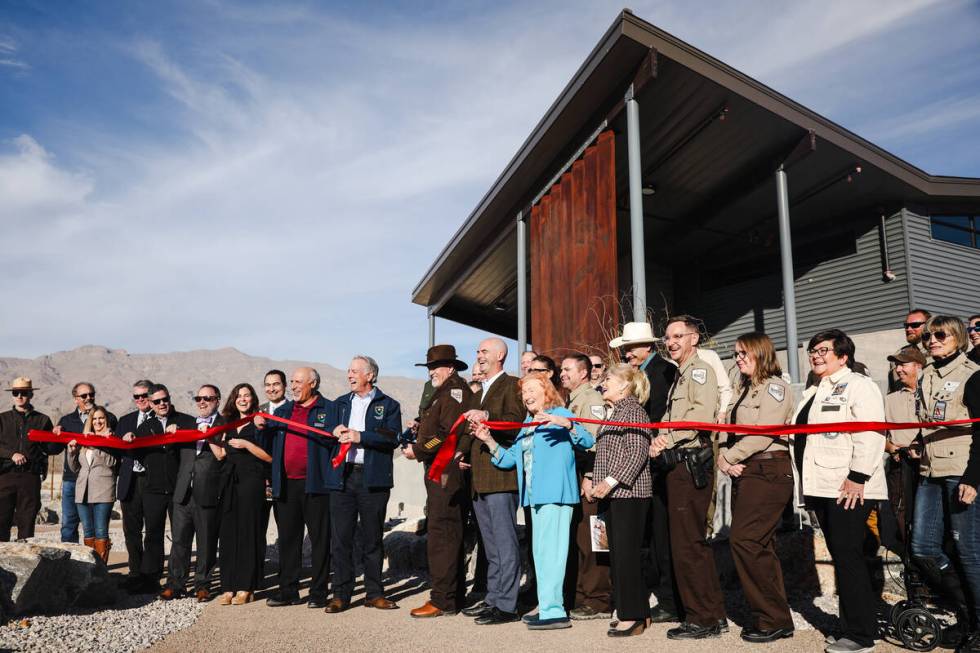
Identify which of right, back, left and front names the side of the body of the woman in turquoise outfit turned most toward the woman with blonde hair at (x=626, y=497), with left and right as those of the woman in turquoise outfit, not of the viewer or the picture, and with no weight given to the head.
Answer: left

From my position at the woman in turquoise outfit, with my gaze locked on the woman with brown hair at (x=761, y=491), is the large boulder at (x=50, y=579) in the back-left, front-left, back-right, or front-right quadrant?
back-right
